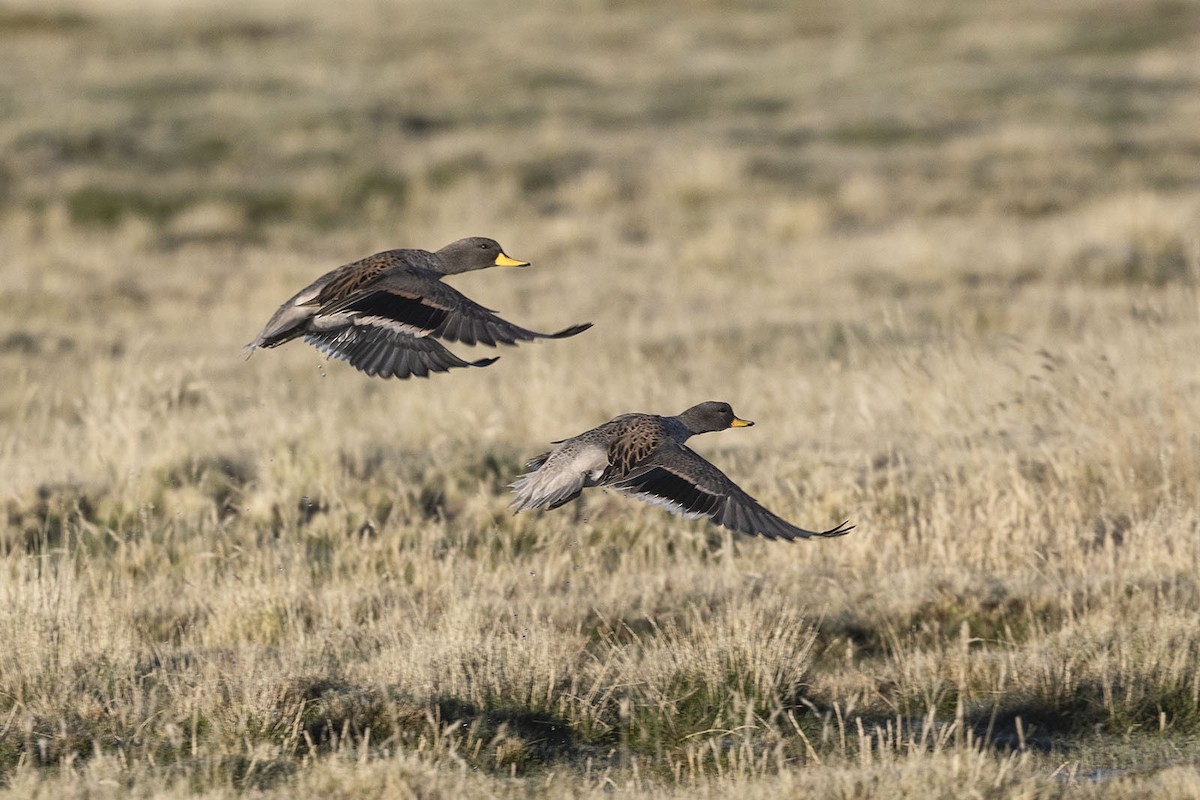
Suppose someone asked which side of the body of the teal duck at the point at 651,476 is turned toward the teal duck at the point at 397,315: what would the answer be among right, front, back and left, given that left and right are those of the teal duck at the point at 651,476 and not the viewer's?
back

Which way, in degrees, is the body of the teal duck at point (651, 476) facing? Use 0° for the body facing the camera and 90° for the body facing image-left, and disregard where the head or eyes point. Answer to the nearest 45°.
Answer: approximately 270°

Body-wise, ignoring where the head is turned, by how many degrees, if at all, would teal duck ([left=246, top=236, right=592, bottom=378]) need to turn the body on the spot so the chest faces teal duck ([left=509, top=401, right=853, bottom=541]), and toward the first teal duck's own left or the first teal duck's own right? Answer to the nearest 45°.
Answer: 0° — it already faces it

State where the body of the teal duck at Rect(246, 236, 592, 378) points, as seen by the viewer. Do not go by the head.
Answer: to the viewer's right

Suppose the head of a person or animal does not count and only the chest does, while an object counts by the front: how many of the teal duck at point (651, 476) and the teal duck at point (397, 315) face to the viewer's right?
2
